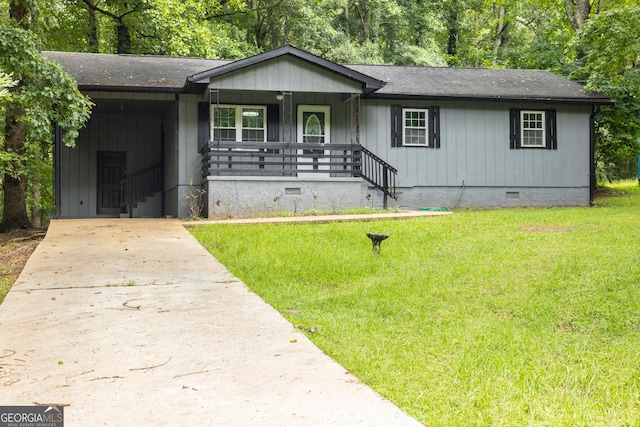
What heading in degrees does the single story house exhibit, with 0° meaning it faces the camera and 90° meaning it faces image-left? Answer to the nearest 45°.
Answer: approximately 0°

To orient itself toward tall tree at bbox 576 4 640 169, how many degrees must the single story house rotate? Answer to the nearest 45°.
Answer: approximately 90° to its left

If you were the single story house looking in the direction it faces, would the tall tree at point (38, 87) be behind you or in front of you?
in front
